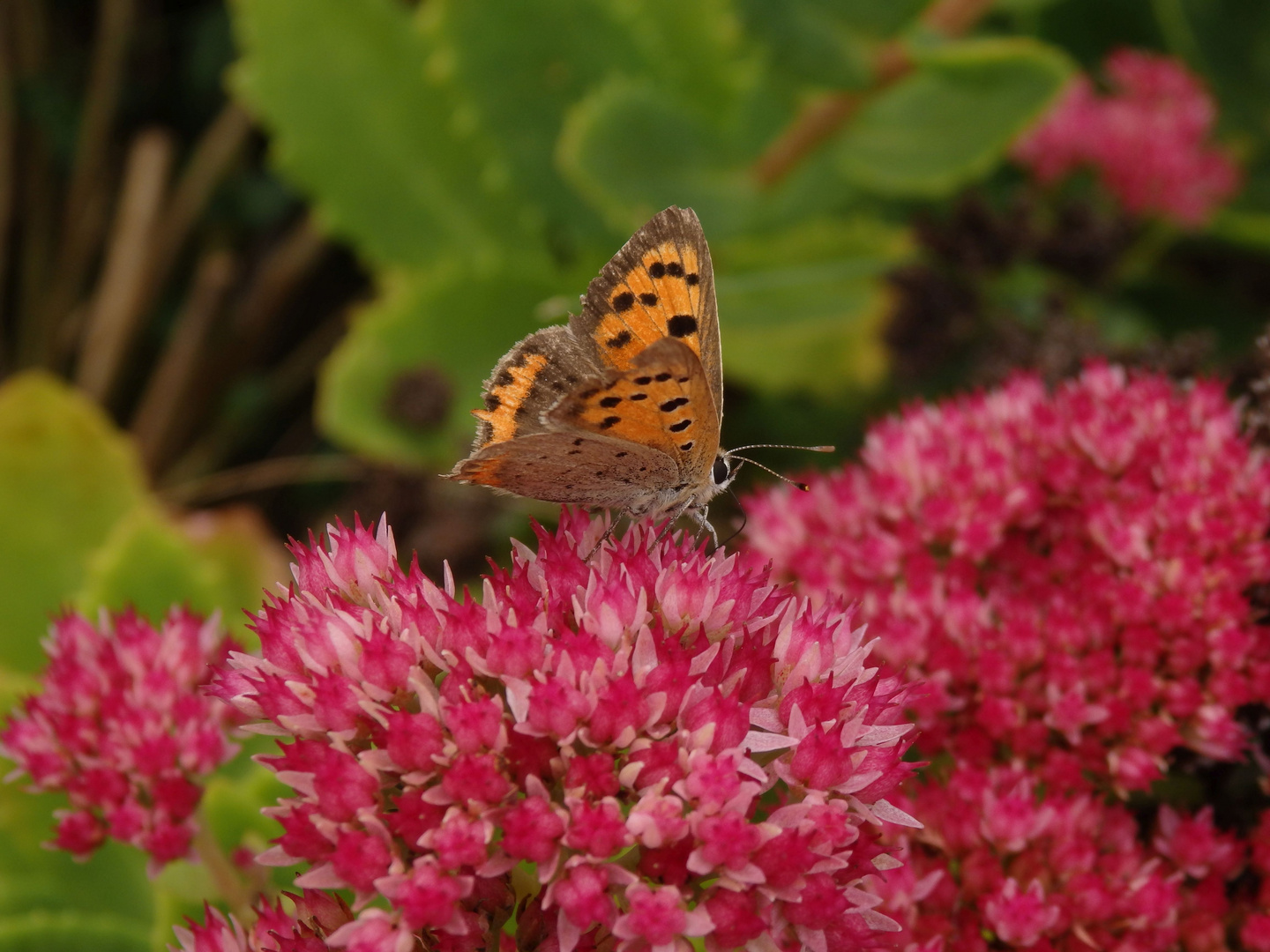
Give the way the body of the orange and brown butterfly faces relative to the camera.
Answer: to the viewer's right

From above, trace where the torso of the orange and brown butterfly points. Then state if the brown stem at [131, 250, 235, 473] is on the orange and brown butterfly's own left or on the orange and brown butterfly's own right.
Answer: on the orange and brown butterfly's own left

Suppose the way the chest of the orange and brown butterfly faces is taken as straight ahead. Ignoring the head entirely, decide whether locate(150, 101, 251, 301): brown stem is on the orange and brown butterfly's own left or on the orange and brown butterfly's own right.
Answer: on the orange and brown butterfly's own left

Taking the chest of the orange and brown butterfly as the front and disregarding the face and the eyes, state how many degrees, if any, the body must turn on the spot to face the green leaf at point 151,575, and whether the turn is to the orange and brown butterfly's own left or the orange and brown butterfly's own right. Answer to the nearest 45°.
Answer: approximately 135° to the orange and brown butterfly's own left

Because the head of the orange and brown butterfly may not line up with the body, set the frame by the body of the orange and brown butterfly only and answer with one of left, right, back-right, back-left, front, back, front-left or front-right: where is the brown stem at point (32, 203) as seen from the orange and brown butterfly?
back-left

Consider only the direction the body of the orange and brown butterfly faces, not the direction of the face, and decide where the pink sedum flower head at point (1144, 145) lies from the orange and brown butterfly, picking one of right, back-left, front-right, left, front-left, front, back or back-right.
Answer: front-left
